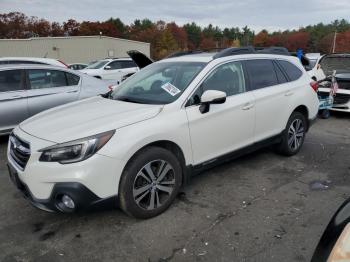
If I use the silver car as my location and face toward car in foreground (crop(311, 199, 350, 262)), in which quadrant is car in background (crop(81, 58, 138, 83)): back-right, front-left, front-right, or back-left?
back-left

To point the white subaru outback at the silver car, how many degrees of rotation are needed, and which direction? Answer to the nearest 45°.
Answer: approximately 90° to its right

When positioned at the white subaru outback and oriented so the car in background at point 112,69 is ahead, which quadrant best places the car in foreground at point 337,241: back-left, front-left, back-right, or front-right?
back-right

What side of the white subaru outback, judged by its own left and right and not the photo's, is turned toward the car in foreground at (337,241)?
left

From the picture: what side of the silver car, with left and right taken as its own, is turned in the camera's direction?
left

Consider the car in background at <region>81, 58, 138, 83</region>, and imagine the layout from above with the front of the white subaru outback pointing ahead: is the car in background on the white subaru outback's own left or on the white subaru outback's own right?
on the white subaru outback's own right

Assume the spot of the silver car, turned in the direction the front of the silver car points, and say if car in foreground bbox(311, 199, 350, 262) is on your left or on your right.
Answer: on your left

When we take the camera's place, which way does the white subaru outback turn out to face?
facing the viewer and to the left of the viewer
